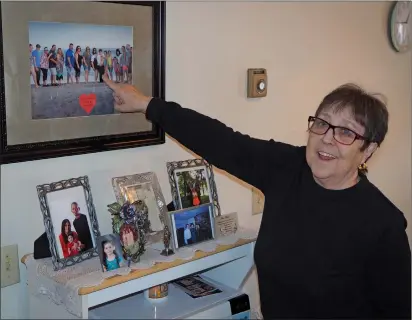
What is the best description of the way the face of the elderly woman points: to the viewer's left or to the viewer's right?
to the viewer's left
